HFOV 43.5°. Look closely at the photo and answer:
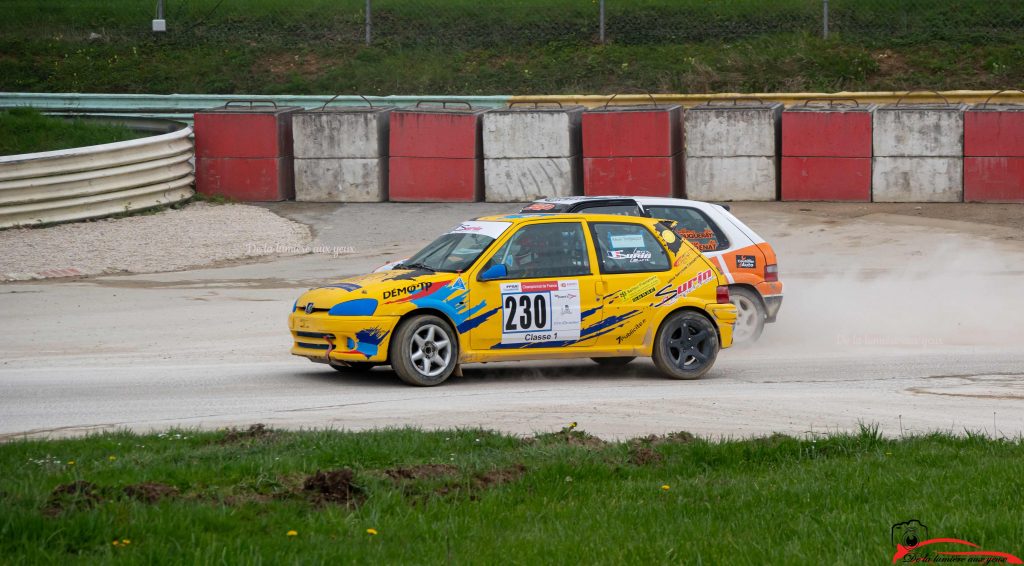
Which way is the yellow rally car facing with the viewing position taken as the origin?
facing the viewer and to the left of the viewer

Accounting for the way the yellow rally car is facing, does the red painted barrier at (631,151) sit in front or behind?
behind

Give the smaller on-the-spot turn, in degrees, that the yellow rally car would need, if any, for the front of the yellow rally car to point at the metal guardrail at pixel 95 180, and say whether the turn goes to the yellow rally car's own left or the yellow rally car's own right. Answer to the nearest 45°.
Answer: approximately 90° to the yellow rally car's own right

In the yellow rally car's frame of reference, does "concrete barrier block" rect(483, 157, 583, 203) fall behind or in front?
behind

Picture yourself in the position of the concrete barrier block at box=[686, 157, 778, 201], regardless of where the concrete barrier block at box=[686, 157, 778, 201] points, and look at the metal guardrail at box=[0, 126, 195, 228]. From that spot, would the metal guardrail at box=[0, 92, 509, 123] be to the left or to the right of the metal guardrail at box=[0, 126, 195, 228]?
right

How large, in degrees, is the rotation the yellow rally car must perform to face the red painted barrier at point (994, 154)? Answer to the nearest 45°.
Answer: approximately 180°

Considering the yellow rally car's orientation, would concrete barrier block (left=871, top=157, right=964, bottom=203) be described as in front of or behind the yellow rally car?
behind

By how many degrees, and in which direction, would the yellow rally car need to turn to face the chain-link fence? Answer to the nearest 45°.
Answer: approximately 135° to its right
